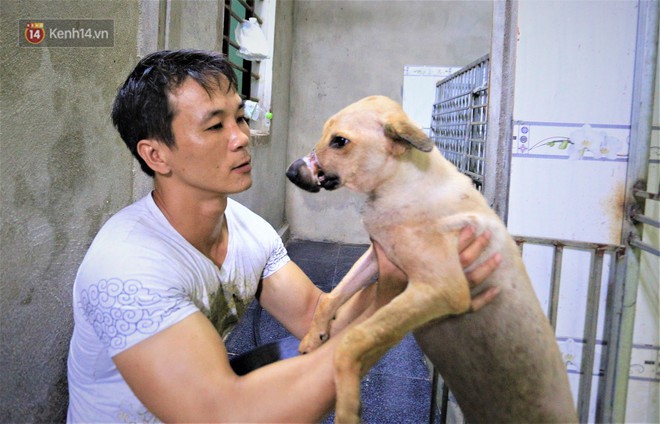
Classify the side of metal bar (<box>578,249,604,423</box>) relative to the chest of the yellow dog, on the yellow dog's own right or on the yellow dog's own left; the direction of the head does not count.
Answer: on the yellow dog's own right

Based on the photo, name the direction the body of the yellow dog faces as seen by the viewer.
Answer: to the viewer's left

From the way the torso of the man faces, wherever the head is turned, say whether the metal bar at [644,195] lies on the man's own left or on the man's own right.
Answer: on the man's own left

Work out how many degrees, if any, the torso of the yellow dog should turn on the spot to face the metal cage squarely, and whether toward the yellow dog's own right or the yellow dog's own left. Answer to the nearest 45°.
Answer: approximately 90° to the yellow dog's own right

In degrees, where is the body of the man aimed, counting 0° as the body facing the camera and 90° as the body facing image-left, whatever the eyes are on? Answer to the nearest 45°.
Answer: approximately 315°

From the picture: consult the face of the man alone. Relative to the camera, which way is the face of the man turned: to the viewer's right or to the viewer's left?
to the viewer's right
